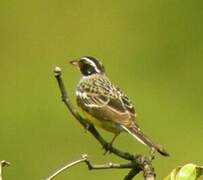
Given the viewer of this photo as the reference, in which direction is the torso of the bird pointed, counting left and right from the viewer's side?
facing away from the viewer and to the left of the viewer
